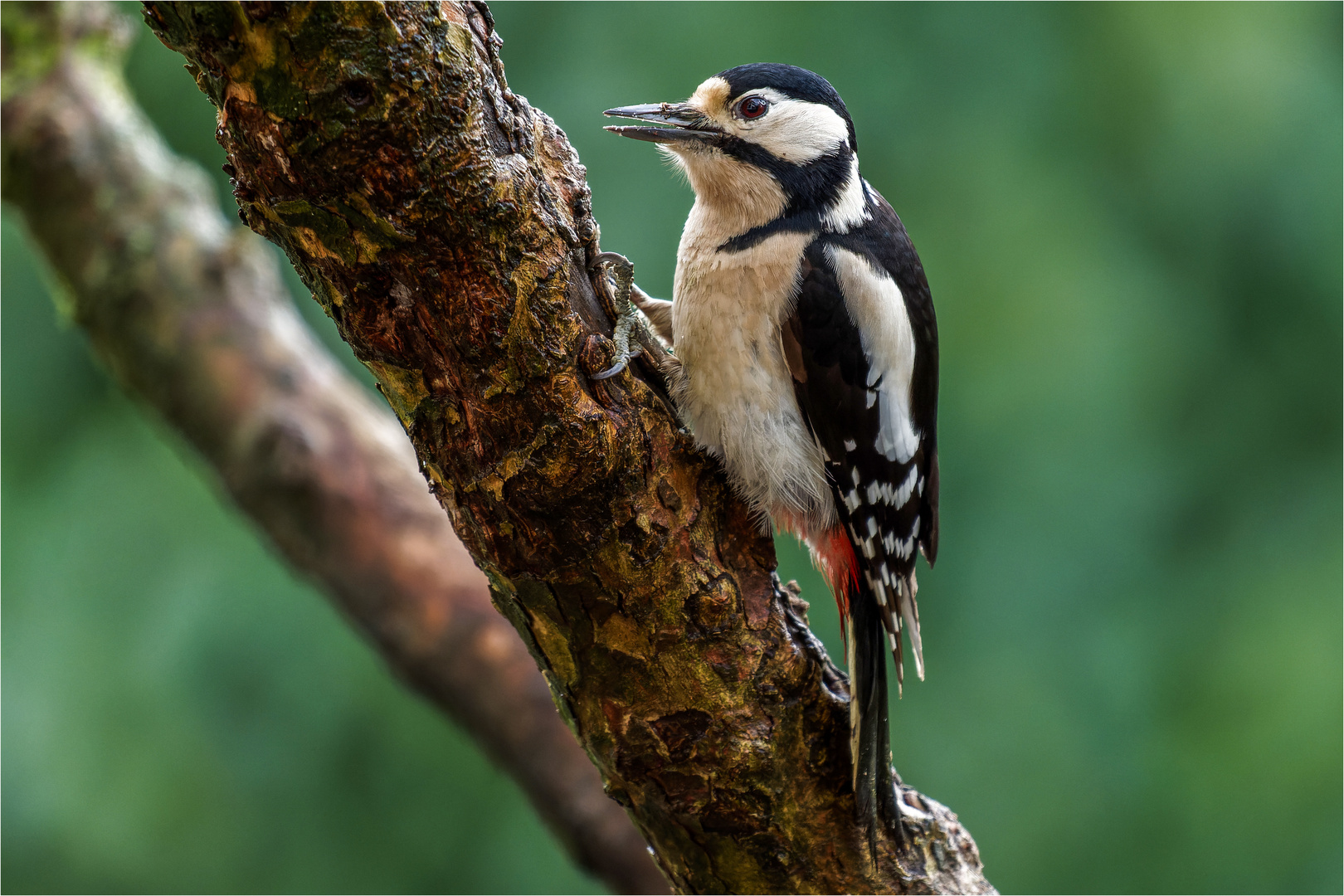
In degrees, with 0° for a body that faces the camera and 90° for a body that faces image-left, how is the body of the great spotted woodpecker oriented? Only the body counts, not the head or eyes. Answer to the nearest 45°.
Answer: approximately 90°

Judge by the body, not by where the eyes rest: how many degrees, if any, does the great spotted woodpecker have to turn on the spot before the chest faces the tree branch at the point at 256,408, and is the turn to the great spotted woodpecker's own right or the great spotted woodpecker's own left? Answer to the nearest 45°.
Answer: approximately 45° to the great spotted woodpecker's own right
